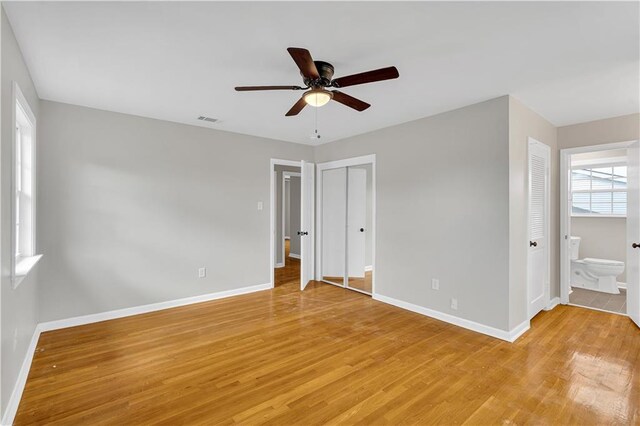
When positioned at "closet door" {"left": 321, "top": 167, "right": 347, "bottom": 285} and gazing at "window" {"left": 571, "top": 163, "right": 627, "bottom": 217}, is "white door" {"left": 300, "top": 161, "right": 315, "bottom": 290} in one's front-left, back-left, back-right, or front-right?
back-right

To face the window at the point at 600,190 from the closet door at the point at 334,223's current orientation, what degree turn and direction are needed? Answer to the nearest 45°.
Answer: approximately 135° to its left

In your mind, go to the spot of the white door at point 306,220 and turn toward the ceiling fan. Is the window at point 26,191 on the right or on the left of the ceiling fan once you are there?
right

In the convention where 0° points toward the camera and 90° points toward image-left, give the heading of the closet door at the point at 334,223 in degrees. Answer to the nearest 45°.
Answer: approximately 45°

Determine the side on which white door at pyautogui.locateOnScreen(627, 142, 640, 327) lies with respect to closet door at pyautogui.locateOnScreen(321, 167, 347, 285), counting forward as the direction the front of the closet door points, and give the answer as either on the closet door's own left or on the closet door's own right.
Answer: on the closet door's own left

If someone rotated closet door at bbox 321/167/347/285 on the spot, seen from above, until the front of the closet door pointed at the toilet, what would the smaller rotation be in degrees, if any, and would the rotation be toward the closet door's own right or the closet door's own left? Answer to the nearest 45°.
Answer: approximately 135° to the closet door's own left

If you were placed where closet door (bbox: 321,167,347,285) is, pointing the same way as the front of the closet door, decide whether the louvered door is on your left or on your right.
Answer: on your left

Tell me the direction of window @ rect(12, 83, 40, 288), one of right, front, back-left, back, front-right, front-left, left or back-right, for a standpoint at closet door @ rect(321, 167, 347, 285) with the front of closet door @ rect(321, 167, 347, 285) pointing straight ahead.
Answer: front

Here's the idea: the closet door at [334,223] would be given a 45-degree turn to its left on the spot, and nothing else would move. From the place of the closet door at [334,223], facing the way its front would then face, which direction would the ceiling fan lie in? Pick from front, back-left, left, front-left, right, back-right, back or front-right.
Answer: front

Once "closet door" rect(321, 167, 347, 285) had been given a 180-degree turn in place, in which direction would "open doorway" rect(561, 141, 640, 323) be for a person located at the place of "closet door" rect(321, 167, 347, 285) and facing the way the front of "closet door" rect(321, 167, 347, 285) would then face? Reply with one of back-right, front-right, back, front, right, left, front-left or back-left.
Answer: front-right
